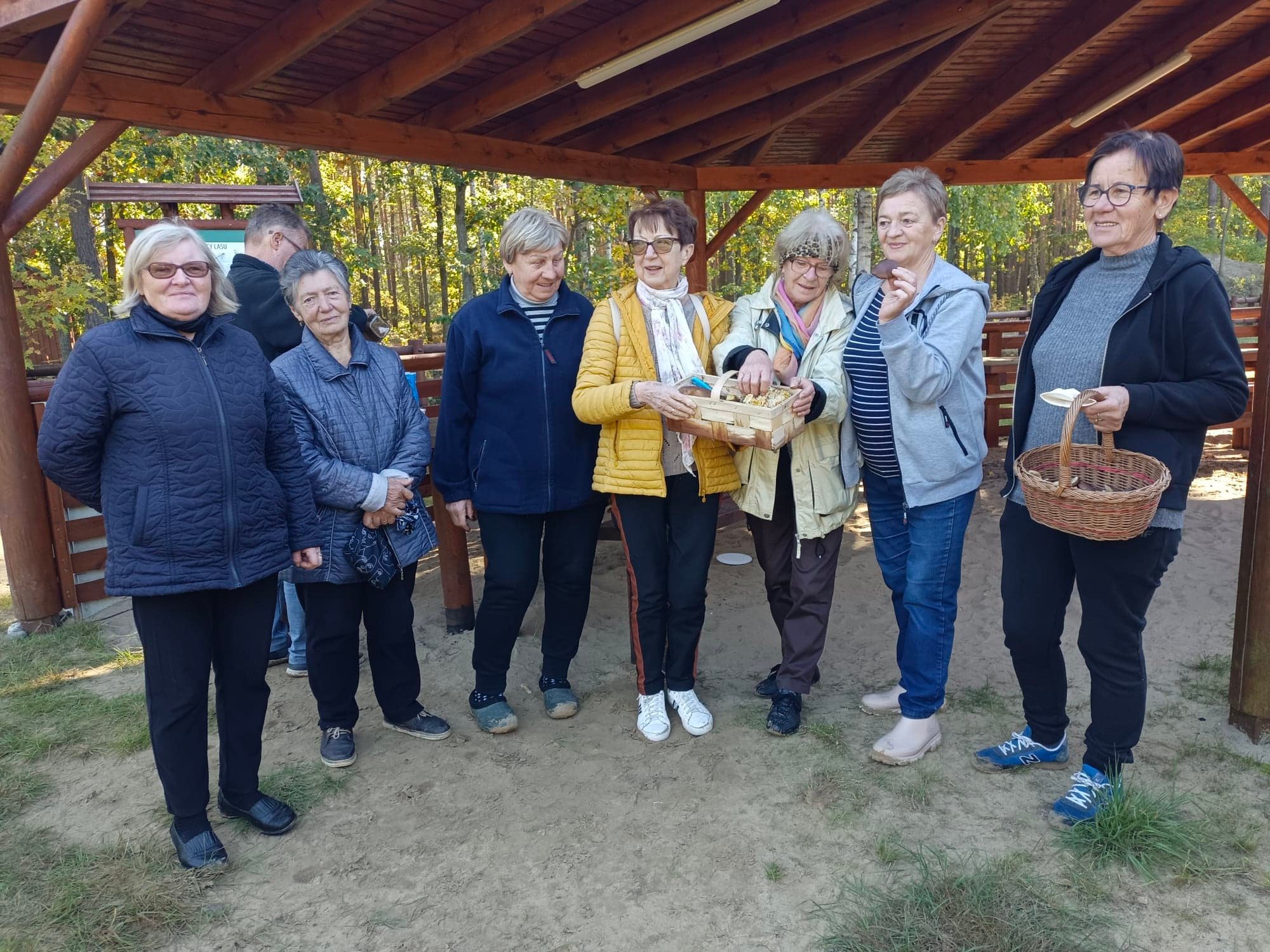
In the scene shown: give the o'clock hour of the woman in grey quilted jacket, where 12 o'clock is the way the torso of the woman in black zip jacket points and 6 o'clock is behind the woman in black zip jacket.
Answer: The woman in grey quilted jacket is roughly at 1 o'clock from the woman in black zip jacket.

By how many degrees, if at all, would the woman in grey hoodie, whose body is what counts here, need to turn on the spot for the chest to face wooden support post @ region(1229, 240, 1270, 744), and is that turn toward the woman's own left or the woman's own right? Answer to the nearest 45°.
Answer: approximately 180°

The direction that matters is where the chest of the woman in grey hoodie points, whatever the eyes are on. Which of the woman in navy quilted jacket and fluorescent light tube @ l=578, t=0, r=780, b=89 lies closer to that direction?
the woman in navy quilted jacket

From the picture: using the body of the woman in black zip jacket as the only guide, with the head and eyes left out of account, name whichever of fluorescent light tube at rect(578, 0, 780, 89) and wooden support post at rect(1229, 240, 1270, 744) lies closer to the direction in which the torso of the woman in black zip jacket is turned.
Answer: the fluorescent light tube

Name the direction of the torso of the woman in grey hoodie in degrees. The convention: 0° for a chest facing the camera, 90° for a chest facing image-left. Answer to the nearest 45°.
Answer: approximately 45°

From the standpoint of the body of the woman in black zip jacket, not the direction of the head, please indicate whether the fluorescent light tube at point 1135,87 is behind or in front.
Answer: behind

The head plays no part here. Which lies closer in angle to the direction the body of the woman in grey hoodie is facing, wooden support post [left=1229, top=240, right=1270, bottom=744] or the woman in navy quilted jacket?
the woman in navy quilted jacket

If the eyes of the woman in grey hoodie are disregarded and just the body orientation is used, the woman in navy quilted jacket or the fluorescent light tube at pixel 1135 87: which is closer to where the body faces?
the woman in navy quilted jacket

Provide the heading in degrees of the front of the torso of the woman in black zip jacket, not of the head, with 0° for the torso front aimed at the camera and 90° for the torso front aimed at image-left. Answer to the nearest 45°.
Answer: approximately 45°
